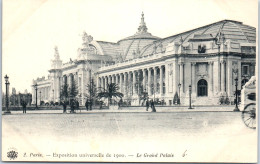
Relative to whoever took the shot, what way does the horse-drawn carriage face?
facing to the right of the viewer

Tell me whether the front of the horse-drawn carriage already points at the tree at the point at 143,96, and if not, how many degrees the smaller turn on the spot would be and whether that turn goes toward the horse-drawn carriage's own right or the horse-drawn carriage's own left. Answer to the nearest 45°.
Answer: approximately 135° to the horse-drawn carriage's own left
